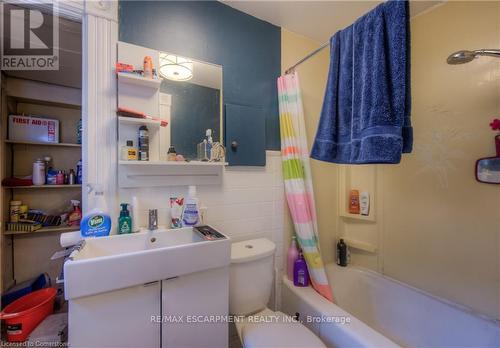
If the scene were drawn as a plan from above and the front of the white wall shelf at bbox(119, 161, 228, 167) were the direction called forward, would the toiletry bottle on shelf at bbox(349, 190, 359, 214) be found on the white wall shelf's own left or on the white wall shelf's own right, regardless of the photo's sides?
on the white wall shelf's own left

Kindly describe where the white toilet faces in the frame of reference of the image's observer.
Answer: facing the viewer and to the right of the viewer

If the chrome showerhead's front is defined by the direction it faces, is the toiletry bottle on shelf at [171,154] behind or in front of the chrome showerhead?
in front

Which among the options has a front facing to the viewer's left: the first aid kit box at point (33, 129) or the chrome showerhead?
the chrome showerhead

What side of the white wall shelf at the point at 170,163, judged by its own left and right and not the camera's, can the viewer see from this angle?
front

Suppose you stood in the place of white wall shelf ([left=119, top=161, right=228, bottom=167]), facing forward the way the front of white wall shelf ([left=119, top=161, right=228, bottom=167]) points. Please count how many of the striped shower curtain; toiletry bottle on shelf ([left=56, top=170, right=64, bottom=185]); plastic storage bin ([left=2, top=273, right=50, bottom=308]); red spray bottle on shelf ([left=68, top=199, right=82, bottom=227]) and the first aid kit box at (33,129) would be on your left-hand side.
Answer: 1

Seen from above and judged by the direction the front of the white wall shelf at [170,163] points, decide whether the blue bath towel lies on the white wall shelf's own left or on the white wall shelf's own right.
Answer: on the white wall shelf's own left

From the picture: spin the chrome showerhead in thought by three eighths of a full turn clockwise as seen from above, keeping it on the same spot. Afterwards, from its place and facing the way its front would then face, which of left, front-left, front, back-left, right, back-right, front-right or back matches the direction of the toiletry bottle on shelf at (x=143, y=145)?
back

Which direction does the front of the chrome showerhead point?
to the viewer's left

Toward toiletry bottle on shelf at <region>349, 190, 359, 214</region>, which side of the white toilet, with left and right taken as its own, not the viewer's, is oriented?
left

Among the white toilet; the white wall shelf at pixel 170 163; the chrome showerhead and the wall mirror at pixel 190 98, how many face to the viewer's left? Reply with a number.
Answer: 1
